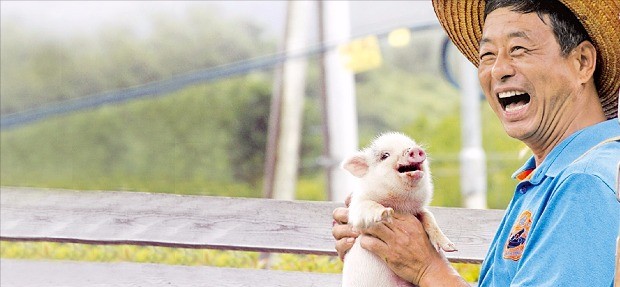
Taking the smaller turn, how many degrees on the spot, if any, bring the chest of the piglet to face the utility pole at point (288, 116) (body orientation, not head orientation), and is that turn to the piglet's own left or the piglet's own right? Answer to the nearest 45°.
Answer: approximately 135° to the piglet's own left

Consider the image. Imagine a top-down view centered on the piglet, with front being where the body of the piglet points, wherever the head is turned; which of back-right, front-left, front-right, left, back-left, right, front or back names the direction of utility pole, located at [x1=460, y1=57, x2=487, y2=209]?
back-left

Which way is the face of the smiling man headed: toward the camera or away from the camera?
toward the camera

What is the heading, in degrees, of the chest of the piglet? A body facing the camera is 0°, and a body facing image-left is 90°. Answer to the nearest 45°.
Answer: approximately 315°

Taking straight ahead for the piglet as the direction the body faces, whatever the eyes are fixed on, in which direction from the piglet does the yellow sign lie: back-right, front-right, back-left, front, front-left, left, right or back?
back-left

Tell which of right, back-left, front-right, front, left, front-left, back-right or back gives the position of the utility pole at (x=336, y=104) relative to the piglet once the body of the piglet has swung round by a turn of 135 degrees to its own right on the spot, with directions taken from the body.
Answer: right
